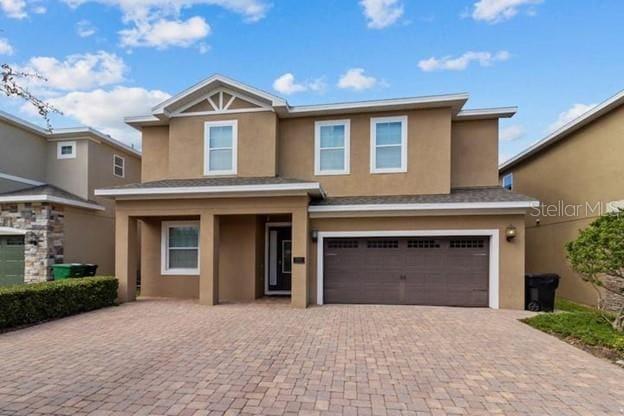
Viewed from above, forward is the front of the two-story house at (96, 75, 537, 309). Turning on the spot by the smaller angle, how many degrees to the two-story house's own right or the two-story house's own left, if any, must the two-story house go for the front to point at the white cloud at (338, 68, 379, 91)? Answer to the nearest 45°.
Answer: approximately 180°

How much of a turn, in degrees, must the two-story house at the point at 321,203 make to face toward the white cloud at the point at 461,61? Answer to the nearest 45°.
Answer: approximately 135° to its left

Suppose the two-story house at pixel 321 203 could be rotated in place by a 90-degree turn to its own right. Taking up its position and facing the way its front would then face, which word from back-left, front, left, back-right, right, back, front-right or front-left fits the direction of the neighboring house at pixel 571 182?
back

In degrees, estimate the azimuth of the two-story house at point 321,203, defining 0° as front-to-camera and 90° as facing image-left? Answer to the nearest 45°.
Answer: approximately 0°
